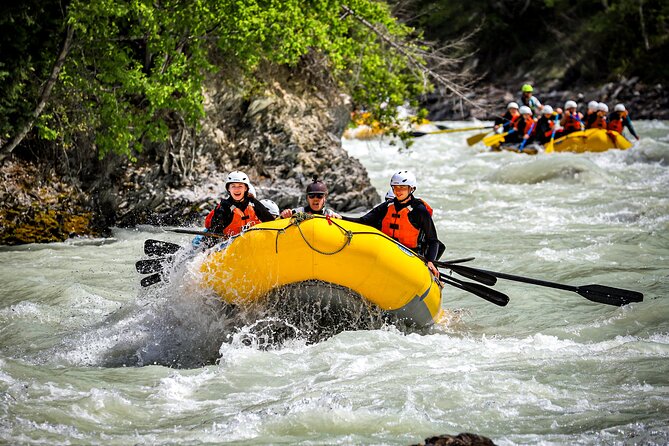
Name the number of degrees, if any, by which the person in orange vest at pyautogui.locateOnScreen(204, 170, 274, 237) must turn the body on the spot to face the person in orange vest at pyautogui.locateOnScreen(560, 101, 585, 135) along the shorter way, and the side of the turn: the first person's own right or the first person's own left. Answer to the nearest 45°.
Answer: approximately 135° to the first person's own left

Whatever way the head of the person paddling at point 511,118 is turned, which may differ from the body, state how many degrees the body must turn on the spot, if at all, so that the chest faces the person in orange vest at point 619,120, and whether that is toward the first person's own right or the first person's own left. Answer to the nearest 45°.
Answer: approximately 135° to the first person's own left

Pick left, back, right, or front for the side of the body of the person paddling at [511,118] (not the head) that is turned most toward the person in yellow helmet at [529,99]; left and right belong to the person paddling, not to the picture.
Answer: back

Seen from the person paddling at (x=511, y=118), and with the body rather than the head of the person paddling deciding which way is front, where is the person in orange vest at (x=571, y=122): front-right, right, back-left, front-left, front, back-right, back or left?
back-left

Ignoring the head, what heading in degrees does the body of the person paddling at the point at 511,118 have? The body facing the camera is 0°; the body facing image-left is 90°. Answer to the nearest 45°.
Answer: approximately 45°

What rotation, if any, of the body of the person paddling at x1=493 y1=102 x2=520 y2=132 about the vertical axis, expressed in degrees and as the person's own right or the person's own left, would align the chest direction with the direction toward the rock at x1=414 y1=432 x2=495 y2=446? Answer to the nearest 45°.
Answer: approximately 45° to the person's own left

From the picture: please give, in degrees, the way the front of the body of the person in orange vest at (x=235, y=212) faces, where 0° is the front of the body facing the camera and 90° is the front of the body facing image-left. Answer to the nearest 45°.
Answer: approximately 0°

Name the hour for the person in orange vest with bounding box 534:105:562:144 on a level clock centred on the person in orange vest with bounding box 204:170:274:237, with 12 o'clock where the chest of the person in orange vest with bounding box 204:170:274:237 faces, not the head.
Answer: the person in orange vest with bounding box 534:105:562:144 is roughly at 7 o'clock from the person in orange vest with bounding box 204:170:274:237.
